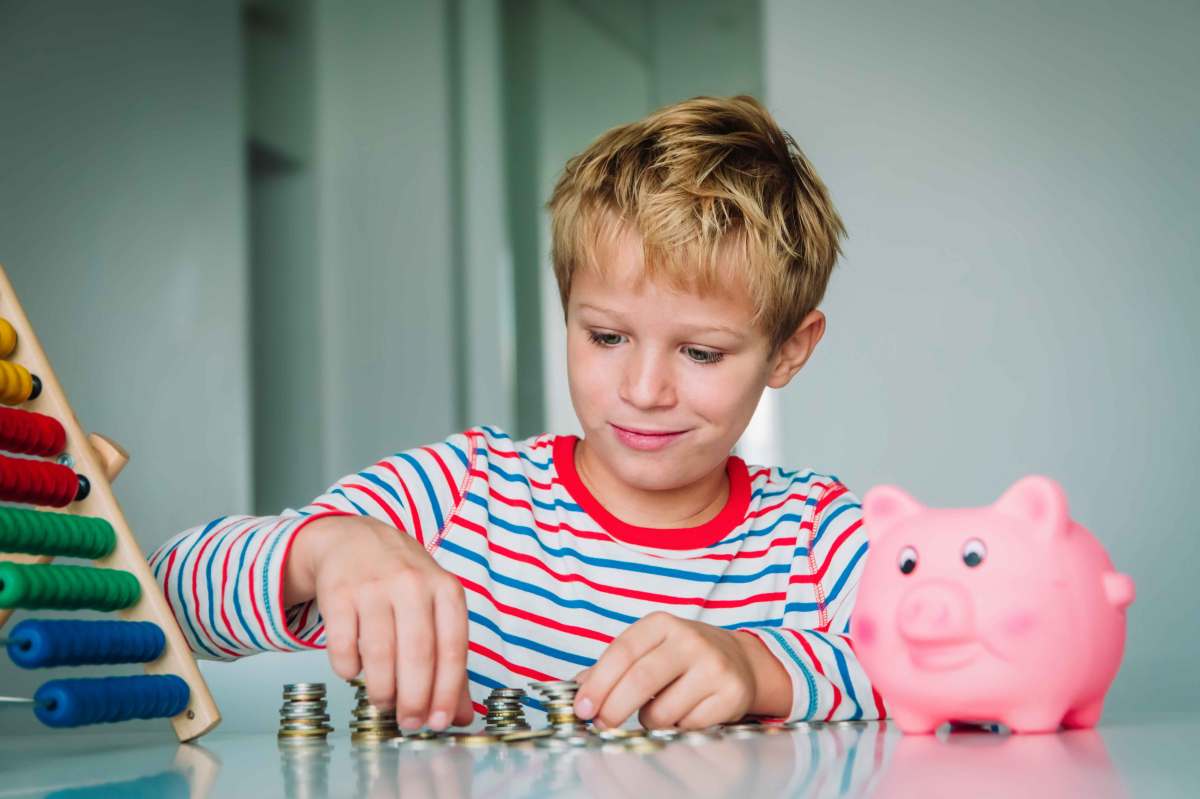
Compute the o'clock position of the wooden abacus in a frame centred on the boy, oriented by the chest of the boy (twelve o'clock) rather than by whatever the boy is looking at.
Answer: The wooden abacus is roughly at 2 o'clock from the boy.

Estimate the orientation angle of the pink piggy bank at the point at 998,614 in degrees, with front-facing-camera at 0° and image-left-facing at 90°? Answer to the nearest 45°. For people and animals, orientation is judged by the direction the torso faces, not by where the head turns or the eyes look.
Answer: approximately 45°

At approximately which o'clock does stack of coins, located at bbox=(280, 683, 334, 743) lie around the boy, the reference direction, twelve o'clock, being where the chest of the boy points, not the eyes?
The stack of coins is roughly at 1 o'clock from the boy.

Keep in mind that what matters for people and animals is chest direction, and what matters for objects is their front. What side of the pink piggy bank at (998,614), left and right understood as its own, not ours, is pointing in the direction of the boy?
right

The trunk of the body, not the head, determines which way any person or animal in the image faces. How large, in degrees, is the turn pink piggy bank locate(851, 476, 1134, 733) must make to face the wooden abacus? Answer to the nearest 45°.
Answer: approximately 45° to its right

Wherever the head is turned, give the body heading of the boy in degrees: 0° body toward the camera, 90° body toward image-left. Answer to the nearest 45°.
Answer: approximately 0°

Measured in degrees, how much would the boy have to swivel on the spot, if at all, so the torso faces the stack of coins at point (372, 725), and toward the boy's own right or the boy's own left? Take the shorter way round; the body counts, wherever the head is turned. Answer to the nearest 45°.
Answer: approximately 45° to the boy's own right
